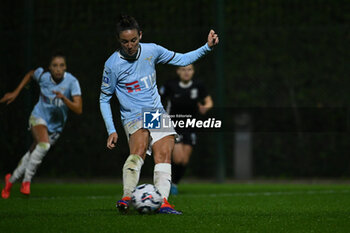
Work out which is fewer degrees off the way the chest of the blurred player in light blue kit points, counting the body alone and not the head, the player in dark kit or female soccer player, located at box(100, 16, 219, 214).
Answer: the female soccer player

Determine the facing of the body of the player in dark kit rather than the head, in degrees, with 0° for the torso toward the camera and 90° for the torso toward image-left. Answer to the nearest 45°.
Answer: approximately 0°

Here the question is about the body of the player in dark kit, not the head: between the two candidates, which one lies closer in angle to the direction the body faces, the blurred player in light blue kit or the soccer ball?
the soccer ball

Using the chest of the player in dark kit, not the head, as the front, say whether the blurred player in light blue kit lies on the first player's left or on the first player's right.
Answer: on the first player's right

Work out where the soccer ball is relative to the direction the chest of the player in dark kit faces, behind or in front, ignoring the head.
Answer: in front

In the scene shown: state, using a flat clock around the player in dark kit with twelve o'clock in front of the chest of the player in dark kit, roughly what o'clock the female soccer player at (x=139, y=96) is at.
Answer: The female soccer player is roughly at 12 o'clock from the player in dark kit.

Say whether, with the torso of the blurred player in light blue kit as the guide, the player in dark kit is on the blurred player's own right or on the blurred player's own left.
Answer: on the blurred player's own left

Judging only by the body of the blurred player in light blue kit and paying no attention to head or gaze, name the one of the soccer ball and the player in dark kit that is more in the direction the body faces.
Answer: the soccer ball

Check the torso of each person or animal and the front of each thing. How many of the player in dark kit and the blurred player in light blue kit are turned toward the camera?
2
